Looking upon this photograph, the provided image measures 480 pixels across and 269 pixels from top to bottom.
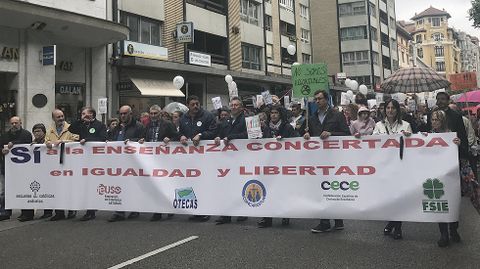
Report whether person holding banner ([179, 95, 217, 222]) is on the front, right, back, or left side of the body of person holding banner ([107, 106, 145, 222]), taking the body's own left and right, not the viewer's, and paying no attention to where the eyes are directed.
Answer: left

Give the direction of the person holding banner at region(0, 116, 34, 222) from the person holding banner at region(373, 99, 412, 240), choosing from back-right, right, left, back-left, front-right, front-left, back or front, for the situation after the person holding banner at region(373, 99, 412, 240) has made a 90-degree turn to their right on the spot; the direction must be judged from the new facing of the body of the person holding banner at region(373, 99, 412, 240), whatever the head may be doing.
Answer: front

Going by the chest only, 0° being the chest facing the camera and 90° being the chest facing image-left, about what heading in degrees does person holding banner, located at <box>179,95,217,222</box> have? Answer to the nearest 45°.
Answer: approximately 45°

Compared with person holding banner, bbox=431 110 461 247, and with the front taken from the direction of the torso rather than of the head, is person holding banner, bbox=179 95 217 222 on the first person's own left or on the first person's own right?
on the first person's own right

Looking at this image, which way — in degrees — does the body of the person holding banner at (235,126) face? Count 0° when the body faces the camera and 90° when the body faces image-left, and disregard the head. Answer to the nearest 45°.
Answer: approximately 45°

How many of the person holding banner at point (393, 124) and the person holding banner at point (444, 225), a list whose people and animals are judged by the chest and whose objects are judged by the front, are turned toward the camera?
2
